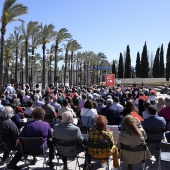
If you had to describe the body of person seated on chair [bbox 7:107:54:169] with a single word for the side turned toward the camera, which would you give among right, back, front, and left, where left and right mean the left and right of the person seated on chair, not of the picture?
back

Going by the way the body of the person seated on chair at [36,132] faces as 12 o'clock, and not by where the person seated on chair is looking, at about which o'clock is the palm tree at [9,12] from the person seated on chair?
The palm tree is roughly at 12 o'clock from the person seated on chair.

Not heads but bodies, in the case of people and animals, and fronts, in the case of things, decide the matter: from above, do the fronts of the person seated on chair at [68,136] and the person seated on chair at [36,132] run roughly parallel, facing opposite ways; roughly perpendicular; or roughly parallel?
roughly parallel

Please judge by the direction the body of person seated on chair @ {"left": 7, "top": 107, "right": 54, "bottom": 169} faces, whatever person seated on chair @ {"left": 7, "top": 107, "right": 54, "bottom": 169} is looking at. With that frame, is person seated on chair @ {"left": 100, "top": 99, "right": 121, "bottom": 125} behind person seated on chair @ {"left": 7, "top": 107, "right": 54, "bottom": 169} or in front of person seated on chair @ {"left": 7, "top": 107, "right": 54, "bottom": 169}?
in front

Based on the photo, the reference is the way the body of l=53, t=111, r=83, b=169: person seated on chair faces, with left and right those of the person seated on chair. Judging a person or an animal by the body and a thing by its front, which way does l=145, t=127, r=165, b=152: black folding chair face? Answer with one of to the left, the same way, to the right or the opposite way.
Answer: the same way

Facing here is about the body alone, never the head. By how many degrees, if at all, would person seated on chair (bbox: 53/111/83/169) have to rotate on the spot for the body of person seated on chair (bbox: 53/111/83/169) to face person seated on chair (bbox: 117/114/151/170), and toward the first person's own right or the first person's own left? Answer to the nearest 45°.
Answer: approximately 90° to the first person's own right

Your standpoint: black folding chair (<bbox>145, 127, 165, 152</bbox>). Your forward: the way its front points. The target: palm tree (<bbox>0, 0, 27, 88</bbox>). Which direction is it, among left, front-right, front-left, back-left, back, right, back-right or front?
front-left

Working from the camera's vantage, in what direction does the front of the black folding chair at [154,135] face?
facing away from the viewer

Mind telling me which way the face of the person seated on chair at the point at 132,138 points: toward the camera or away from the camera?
away from the camera

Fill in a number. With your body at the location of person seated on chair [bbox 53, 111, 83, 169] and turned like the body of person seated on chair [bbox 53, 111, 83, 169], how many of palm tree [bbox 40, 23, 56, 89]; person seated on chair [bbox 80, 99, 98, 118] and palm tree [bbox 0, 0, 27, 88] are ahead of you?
3

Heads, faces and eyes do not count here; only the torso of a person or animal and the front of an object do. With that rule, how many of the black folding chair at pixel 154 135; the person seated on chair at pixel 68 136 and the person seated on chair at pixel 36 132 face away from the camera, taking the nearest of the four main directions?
3

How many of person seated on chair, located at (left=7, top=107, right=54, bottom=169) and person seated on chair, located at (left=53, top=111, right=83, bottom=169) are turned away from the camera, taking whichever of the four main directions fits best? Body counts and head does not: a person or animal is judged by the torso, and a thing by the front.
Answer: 2

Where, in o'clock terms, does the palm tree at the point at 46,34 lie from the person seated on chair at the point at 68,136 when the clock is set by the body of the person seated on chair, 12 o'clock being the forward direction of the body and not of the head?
The palm tree is roughly at 12 o'clock from the person seated on chair.

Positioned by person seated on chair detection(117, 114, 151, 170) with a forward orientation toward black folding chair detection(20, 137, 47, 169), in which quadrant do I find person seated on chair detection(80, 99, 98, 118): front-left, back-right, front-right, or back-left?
front-right

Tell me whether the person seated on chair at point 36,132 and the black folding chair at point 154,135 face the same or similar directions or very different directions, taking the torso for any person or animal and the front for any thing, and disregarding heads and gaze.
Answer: same or similar directions

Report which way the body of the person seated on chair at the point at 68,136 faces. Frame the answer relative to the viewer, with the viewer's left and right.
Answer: facing away from the viewer

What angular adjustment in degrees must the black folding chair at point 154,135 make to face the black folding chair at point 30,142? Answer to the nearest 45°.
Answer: approximately 135° to its left

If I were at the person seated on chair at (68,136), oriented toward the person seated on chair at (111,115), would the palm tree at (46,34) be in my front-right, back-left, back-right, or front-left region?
front-left
